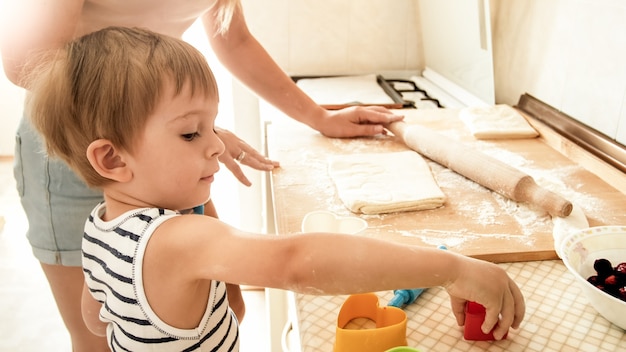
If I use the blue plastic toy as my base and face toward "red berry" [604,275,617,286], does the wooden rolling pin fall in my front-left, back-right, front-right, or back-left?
front-left

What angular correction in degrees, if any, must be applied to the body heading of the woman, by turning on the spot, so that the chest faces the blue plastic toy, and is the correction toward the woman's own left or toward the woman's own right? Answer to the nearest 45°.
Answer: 0° — they already face it

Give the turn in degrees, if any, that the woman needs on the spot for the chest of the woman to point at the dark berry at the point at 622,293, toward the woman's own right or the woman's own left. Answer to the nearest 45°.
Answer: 0° — they already face it

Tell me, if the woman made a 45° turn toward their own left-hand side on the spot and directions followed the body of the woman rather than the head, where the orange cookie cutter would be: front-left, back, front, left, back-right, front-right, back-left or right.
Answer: front-right

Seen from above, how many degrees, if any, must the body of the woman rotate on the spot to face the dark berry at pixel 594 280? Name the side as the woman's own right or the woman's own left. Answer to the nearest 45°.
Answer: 0° — they already face it

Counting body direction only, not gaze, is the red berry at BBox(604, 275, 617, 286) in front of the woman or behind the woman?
in front

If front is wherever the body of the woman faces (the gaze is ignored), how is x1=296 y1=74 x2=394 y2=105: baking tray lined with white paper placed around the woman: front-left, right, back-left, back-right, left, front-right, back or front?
left

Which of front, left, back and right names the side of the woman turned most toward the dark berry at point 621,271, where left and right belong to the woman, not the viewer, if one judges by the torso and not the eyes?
front

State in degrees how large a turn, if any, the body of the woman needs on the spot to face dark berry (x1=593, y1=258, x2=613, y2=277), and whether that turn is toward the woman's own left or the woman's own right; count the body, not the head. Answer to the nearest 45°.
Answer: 0° — they already face it

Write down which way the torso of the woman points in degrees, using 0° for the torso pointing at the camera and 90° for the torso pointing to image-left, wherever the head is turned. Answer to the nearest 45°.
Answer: approximately 315°
